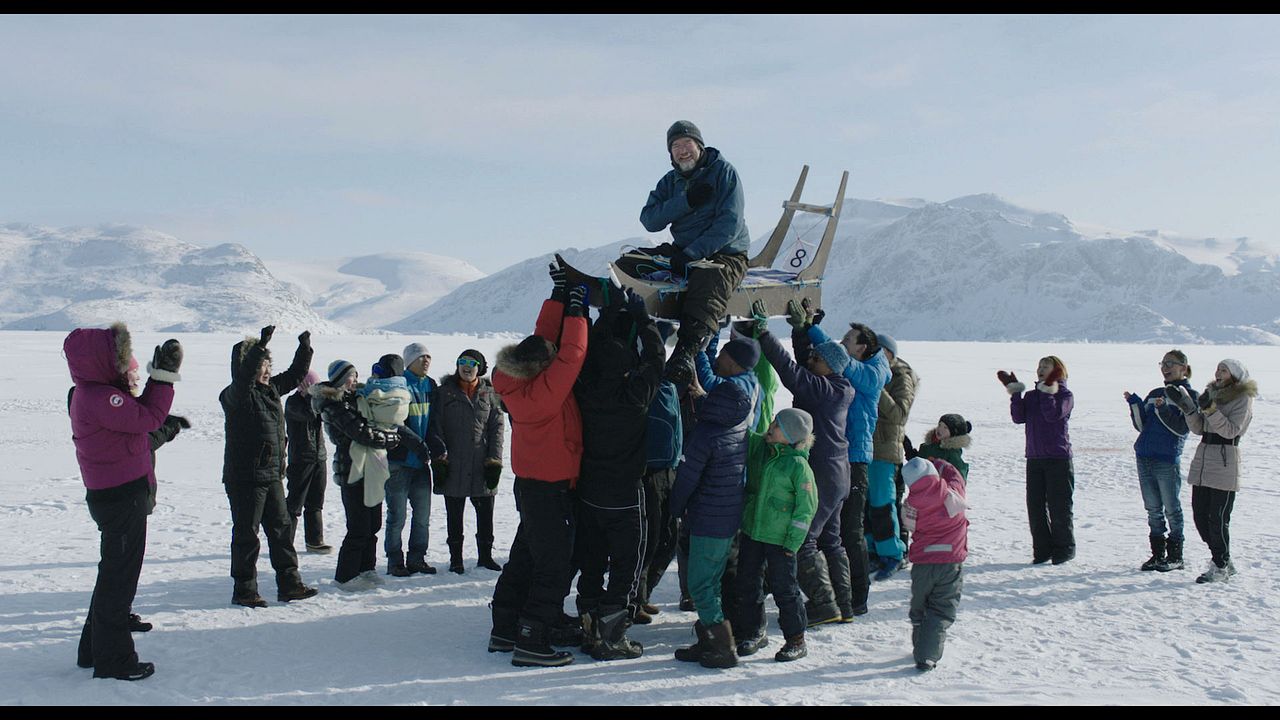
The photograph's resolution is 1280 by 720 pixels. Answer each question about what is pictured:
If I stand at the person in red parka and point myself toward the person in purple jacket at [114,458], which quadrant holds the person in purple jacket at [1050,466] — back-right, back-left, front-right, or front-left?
back-right

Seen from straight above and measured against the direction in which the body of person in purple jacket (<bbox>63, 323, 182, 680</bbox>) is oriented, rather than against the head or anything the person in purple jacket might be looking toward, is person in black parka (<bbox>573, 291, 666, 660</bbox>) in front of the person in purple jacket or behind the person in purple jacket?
in front

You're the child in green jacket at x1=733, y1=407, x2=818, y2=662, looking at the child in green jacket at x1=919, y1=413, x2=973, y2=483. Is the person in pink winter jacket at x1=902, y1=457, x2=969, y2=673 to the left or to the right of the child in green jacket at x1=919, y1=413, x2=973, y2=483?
right

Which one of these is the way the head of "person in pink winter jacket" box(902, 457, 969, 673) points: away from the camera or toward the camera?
away from the camera

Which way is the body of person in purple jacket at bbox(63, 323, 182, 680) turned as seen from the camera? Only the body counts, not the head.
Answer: to the viewer's right

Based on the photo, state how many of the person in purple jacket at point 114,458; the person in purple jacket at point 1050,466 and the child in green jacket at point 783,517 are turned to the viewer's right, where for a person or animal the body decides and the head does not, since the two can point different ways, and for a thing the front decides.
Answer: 1

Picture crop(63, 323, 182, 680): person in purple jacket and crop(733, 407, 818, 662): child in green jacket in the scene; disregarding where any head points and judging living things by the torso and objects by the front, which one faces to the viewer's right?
the person in purple jacket

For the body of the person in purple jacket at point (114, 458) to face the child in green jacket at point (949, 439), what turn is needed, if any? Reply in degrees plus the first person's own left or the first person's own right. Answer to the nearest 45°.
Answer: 0° — they already face them

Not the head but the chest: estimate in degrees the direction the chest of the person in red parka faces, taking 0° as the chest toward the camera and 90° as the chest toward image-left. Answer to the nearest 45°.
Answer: approximately 225°

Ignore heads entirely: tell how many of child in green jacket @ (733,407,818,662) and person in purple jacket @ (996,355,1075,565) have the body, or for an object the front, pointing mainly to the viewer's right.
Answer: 0

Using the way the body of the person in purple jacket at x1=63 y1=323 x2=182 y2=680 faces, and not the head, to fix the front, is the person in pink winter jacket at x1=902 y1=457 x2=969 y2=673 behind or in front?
in front
